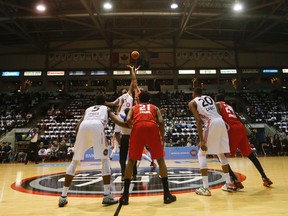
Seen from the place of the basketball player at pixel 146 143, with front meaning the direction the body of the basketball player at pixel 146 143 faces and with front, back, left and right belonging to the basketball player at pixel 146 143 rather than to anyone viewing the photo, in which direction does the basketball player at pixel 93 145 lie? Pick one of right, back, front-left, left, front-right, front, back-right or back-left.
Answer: left

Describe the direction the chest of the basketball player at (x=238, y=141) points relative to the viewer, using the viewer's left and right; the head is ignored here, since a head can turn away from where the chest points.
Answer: facing away from the viewer and to the left of the viewer

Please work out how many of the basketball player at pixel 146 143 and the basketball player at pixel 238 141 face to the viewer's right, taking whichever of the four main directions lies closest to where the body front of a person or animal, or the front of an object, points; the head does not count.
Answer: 0

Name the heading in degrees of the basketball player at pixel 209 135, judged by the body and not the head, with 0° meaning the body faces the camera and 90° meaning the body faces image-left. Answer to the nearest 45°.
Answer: approximately 135°

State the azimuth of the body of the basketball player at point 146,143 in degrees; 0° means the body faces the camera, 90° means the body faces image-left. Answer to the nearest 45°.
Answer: approximately 180°

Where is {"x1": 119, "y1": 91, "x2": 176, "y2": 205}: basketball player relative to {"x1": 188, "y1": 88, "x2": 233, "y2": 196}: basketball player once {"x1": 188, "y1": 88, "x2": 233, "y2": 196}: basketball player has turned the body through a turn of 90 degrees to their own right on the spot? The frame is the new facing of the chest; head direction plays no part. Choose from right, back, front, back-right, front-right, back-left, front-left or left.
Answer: back

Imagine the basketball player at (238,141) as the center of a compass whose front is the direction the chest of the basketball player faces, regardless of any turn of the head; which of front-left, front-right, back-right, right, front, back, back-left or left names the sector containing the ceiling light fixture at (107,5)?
front

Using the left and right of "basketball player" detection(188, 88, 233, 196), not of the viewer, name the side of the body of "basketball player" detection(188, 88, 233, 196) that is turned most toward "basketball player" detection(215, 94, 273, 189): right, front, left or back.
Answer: right

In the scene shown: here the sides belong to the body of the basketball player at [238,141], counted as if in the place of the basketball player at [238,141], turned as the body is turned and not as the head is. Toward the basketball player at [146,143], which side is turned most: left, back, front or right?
left

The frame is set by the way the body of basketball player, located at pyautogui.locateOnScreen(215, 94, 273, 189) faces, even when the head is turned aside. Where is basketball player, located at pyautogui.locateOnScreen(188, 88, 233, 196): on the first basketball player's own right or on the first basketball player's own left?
on the first basketball player's own left

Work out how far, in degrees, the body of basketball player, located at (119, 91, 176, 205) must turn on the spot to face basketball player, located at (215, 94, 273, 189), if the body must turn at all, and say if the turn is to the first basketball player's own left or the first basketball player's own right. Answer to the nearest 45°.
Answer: approximately 45° to the first basketball player's own right

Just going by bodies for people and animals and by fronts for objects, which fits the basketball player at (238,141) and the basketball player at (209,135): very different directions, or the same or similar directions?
same or similar directions

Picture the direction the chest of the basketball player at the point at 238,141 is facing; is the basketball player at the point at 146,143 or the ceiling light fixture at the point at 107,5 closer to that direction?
the ceiling light fixture

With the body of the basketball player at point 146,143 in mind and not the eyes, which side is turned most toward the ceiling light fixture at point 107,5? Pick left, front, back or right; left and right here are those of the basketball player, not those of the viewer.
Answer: front
